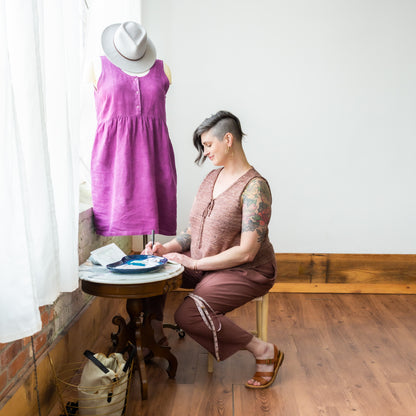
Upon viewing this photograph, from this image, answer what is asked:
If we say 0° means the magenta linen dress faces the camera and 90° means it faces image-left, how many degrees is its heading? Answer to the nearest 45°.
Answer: approximately 0°

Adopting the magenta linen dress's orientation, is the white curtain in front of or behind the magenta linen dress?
in front
